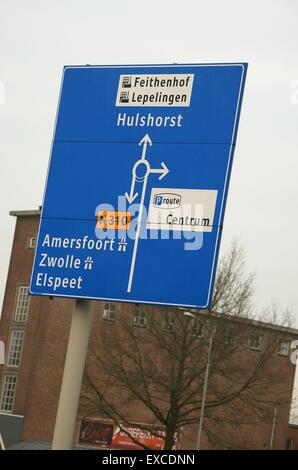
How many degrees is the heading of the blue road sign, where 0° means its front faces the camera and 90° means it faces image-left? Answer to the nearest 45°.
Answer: approximately 45°
